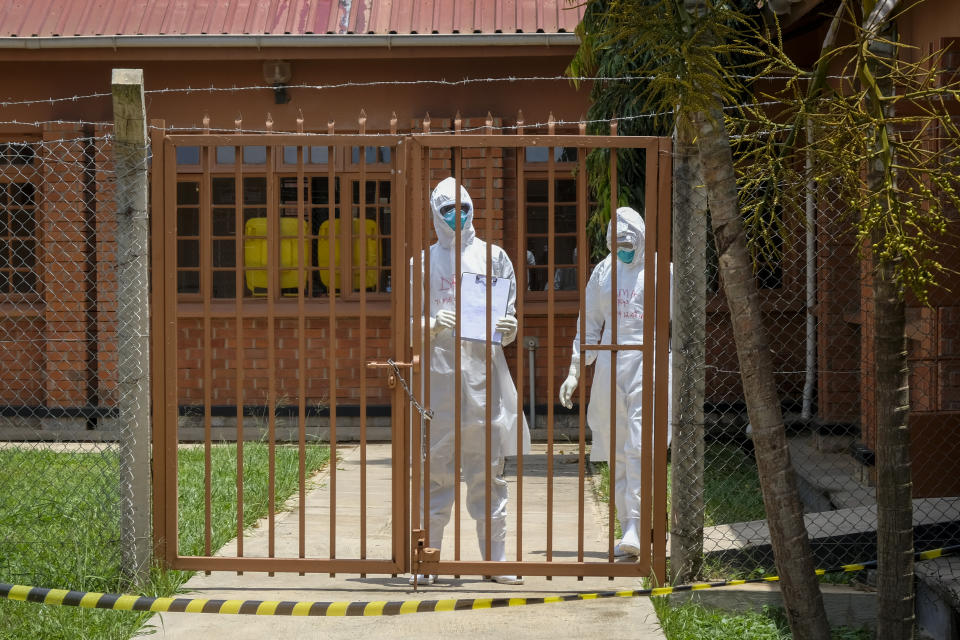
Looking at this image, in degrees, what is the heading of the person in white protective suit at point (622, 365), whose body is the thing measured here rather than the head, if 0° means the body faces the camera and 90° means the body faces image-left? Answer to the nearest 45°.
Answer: approximately 0°

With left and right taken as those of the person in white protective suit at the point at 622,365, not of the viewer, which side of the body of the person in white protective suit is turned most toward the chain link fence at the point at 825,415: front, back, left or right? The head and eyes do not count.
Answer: left

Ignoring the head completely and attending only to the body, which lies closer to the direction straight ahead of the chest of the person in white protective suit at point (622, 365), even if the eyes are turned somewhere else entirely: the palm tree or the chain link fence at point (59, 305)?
the palm tree

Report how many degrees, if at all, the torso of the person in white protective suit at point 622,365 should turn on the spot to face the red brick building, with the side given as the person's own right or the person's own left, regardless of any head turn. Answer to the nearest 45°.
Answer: approximately 135° to the person's own right

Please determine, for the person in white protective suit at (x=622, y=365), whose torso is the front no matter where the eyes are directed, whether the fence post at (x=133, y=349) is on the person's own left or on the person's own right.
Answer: on the person's own right

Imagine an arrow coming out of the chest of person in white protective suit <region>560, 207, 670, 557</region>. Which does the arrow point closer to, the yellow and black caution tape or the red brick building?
the yellow and black caution tape

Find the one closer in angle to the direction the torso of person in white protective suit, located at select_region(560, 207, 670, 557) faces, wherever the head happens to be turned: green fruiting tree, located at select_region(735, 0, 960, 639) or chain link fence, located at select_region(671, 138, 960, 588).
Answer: the green fruiting tree
